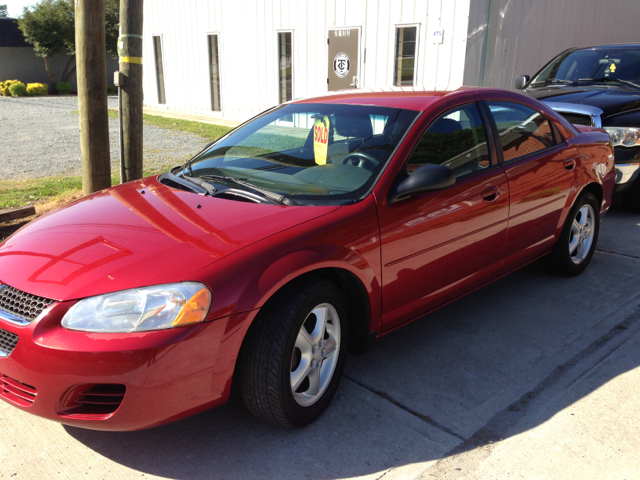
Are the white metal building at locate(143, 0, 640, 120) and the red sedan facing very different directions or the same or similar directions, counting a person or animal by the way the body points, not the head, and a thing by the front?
same or similar directions

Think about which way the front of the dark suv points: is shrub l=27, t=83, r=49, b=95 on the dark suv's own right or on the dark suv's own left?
on the dark suv's own right

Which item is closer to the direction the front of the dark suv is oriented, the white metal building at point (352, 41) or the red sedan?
the red sedan

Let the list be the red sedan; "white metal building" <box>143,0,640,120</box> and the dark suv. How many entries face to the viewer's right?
0

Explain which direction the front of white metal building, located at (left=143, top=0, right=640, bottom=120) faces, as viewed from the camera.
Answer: facing the viewer and to the left of the viewer

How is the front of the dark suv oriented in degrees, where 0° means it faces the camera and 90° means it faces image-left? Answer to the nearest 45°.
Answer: approximately 45°

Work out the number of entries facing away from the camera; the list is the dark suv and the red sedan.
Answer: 0

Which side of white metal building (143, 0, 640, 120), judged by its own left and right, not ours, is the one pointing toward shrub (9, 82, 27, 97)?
right

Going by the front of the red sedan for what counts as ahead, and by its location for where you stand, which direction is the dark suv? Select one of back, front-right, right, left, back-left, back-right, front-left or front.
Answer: back

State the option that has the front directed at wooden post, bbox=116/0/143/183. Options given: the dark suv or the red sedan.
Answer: the dark suv

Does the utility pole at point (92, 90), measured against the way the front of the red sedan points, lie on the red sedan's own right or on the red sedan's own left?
on the red sedan's own right

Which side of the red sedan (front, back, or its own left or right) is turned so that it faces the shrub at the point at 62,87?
right

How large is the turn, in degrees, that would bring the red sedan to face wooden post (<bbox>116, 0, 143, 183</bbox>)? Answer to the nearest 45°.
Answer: approximately 90° to its right

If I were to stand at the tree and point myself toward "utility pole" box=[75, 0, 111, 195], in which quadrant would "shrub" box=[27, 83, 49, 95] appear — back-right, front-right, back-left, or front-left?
front-right

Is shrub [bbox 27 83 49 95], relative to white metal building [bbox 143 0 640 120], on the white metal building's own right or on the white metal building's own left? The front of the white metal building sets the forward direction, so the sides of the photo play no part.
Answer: on the white metal building's own right
